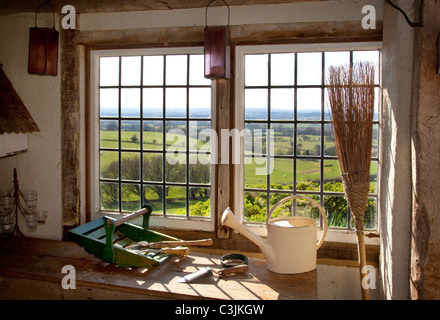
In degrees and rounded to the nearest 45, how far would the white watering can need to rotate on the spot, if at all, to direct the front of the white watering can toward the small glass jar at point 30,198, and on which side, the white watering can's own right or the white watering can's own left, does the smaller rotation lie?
0° — it already faces it

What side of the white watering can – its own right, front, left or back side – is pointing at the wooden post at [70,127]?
front

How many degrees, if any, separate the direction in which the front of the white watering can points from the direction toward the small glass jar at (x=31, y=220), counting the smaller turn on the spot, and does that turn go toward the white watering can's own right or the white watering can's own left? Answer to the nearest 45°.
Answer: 0° — it already faces it

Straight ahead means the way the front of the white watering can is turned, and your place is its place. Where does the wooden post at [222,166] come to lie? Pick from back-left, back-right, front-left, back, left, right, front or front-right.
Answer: front-right

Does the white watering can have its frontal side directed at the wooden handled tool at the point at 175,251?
yes

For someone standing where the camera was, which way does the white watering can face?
facing to the left of the viewer

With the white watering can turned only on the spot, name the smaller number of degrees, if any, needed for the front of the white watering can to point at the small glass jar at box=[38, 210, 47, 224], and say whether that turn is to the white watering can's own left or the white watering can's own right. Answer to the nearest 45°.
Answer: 0° — it already faces it

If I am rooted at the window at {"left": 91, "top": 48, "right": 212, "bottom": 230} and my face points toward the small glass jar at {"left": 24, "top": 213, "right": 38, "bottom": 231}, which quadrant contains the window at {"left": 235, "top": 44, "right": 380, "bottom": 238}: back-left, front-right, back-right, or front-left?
back-left

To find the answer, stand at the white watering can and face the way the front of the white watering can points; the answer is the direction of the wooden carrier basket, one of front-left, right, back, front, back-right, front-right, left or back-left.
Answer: front

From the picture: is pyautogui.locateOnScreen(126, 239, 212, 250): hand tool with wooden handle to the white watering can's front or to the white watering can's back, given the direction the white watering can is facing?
to the front
